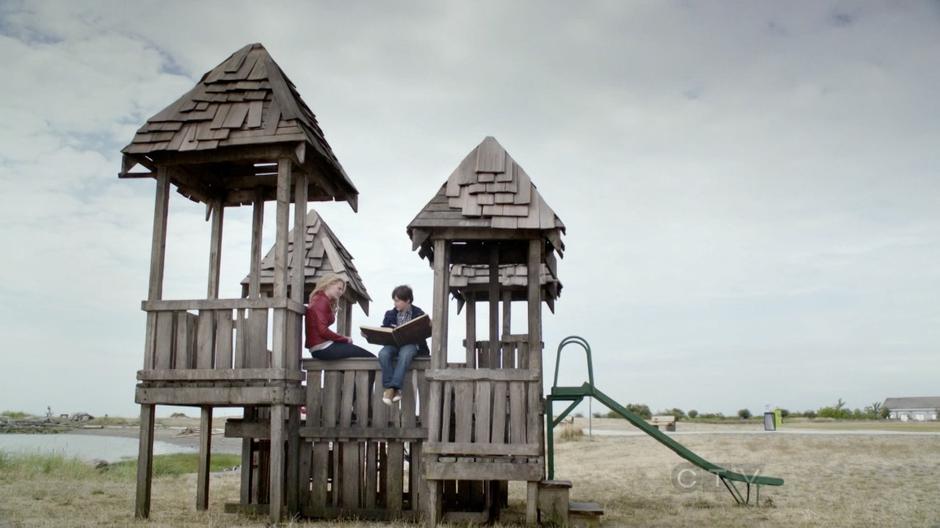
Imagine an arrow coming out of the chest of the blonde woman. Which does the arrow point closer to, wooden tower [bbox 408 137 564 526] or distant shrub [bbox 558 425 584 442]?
the wooden tower

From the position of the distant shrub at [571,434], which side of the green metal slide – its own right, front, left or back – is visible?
left

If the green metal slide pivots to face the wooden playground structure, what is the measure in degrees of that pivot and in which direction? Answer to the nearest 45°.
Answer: approximately 135° to its right

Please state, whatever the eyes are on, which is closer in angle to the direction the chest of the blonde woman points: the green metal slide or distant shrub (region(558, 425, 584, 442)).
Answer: the green metal slide

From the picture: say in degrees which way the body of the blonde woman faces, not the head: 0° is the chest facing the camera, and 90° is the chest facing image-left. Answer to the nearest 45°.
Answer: approximately 270°

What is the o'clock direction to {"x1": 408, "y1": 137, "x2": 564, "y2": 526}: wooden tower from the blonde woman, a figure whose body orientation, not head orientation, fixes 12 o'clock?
The wooden tower is roughly at 1 o'clock from the blonde woman.

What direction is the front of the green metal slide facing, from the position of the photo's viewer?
facing to the right of the viewer

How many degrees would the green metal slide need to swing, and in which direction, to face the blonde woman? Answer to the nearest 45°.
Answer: approximately 135° to its right

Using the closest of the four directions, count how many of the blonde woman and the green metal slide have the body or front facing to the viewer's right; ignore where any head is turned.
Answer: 2

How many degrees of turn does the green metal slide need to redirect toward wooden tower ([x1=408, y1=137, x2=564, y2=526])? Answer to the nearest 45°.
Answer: approximately 135° to its right
